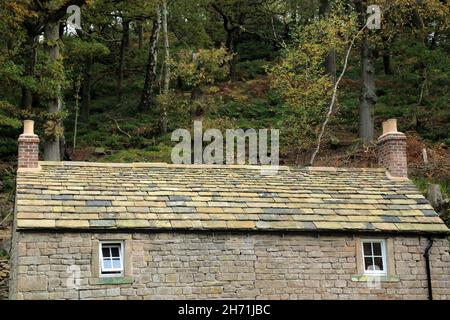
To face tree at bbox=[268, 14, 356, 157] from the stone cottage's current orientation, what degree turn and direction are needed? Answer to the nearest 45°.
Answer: approximately 180°

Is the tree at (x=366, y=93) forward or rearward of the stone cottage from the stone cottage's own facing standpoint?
rearward

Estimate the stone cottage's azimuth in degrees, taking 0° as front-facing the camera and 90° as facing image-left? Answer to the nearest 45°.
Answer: approximately 0°

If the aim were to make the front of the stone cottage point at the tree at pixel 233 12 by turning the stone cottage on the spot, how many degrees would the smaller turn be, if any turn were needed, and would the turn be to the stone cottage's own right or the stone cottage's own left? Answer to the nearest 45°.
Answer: approximately 180°
